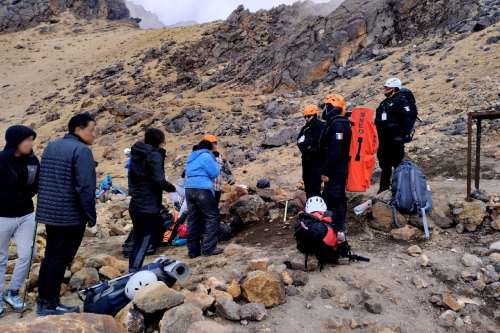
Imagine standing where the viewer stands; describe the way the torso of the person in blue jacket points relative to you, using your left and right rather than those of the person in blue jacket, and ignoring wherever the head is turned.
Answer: facing away from the viewer and to the right of the viewer

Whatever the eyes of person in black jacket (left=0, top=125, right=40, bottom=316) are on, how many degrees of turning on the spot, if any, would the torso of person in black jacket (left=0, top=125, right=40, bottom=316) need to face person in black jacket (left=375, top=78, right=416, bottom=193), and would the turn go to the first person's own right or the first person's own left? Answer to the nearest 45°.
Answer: approximately 45° to the first person's own left

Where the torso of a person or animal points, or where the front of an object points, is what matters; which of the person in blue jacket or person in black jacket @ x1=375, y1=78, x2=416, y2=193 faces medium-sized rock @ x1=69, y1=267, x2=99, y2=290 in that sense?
the person in black jacket

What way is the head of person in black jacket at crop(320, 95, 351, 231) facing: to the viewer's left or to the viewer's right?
to the viewer's left

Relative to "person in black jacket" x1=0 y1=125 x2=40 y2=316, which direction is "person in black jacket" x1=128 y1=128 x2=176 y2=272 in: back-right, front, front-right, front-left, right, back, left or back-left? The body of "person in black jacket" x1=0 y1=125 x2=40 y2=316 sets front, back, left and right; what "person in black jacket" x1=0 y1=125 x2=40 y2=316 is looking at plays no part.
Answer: front-left

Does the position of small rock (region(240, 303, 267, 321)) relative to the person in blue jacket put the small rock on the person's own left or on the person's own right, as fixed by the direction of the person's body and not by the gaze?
on the person's own right

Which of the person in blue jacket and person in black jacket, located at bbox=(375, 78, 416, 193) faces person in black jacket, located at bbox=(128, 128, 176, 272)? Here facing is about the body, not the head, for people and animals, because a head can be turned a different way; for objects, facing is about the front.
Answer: person in black jacket, located at bbox=(375, 78, 416, 193)

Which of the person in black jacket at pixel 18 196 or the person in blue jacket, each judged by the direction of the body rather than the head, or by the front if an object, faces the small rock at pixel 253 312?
the person in black jacket

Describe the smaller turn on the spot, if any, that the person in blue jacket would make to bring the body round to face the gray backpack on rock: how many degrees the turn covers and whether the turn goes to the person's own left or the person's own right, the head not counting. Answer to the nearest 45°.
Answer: approximately 45° to the person's own right
